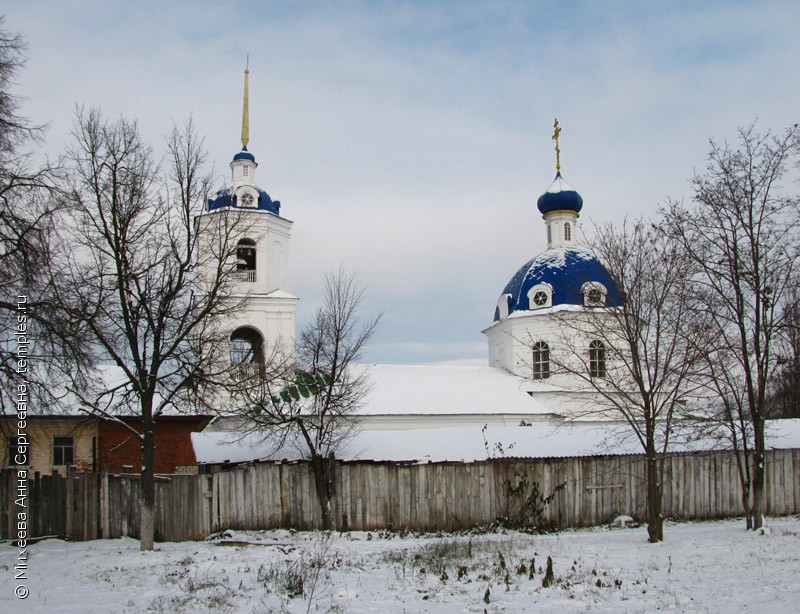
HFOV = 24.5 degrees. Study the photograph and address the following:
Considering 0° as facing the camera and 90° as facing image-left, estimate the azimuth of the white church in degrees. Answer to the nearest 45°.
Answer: approximately 90°

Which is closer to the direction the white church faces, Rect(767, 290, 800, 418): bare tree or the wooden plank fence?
the wooden plank fence

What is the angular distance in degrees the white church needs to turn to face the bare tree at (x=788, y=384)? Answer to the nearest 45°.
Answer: approximately 180°

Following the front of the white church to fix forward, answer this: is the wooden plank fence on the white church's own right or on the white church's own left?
on the white church's own left
